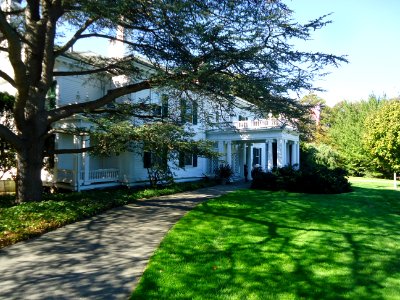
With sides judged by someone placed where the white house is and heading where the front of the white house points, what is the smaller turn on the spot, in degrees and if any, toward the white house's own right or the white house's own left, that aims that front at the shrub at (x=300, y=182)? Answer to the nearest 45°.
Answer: approximately 45° to the white house's own left

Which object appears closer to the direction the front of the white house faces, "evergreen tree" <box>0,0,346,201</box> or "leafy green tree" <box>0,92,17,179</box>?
the evergreen tree

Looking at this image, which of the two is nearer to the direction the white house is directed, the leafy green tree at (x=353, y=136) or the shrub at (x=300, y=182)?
the shrub

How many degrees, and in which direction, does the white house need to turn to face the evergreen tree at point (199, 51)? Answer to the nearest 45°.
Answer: approximately 45° to its right

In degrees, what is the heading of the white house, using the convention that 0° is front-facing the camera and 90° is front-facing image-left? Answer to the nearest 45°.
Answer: approximately 315°

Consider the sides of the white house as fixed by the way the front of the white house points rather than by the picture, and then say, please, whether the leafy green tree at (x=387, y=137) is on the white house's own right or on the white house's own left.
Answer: on the white house's own left

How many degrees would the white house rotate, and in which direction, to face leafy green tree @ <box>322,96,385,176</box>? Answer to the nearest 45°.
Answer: approximately 90° to its left

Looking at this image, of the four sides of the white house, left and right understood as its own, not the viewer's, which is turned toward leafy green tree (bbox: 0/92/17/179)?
right
